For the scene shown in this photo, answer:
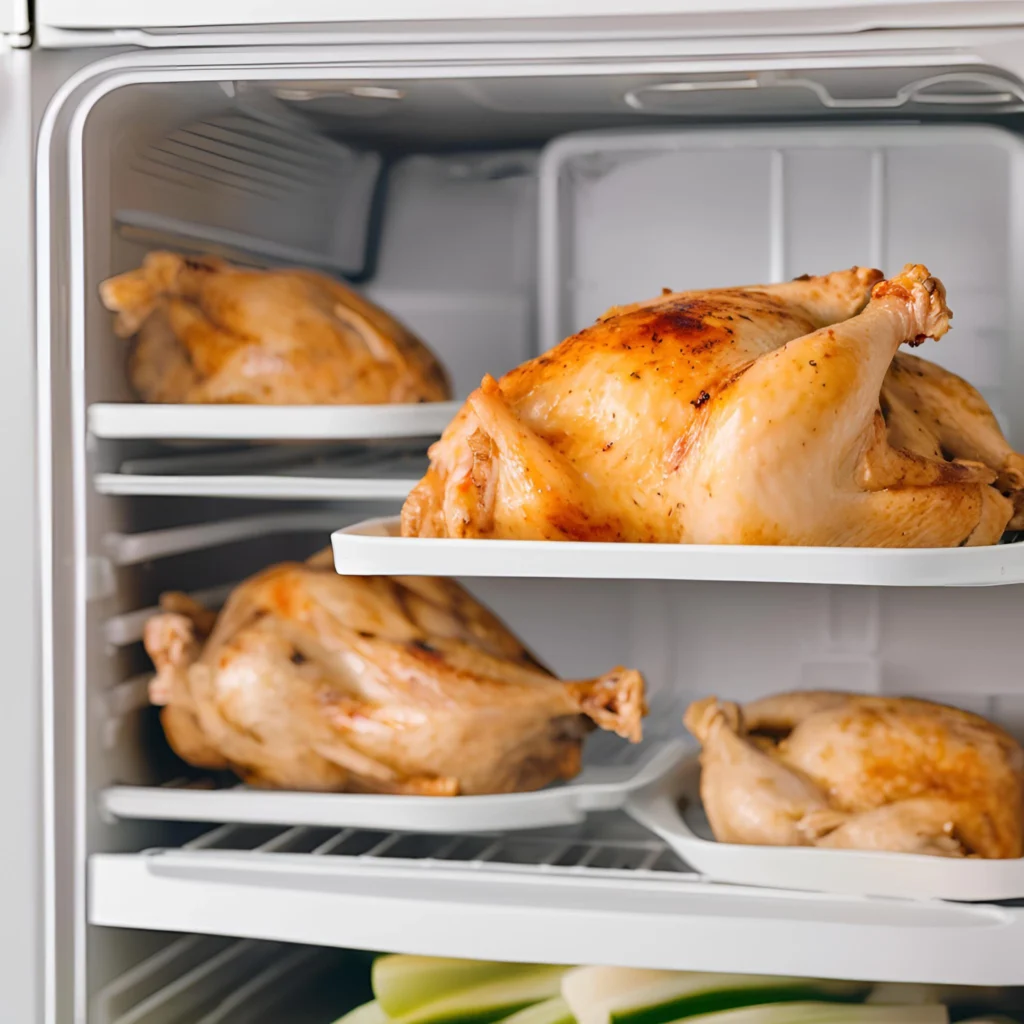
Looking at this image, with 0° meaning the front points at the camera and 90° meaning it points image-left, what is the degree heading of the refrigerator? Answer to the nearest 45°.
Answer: approximately 0°
